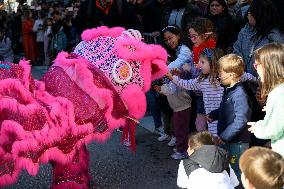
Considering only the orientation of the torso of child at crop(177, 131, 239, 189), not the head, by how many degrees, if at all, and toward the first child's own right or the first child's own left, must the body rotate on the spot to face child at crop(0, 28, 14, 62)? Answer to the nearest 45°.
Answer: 0° — they already face them

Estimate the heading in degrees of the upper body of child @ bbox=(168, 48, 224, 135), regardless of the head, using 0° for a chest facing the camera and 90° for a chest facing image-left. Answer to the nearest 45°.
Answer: approximately 90°

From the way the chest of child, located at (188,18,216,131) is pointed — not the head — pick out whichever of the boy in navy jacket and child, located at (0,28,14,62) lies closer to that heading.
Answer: the child

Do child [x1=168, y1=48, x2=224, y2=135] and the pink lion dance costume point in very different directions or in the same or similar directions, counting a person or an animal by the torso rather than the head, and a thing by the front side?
very different directions

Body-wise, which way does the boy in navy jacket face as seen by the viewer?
to the viewer's left

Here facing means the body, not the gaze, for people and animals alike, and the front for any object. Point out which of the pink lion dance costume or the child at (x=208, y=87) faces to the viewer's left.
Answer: the child

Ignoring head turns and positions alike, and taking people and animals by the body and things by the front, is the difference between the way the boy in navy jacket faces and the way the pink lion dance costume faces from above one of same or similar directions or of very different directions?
very different directions

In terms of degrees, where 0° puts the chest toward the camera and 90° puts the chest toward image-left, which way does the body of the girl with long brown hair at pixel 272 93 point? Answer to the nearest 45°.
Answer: approximately 90°

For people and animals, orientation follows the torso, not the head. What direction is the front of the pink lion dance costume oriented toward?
to the viewer's right

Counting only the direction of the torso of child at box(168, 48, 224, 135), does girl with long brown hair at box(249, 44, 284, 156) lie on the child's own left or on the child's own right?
on the child's own left

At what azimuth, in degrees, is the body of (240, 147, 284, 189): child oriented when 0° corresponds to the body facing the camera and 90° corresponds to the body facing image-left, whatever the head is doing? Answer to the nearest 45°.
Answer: approximately 135°

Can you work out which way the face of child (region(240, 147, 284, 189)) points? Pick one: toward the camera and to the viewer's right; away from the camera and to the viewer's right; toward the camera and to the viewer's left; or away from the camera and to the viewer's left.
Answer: away from the camera and to the viewer's left

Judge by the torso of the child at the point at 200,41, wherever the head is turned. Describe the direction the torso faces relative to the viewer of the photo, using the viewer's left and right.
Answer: facing to the left of the viewer

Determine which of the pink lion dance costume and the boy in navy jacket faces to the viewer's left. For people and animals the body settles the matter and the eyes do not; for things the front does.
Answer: the boy in navy jacket
